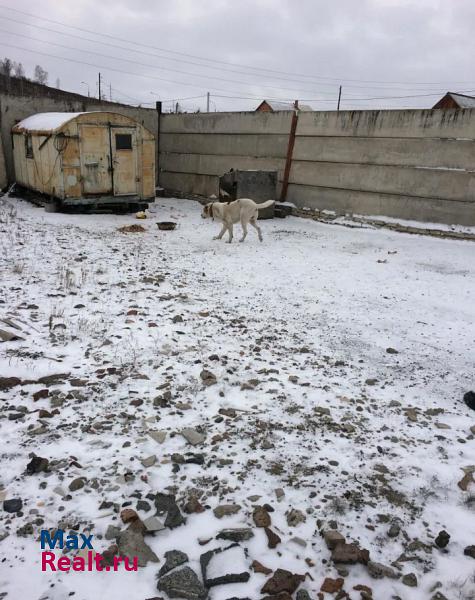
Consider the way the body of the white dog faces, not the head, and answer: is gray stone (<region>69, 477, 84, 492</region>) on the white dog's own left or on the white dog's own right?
on the white dog's own left

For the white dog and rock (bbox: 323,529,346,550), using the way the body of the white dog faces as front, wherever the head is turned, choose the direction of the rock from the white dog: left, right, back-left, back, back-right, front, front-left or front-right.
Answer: left

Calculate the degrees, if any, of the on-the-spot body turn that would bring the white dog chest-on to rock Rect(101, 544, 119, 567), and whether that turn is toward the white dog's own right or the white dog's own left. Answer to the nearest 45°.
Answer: approximately 90° to the white dog's own left

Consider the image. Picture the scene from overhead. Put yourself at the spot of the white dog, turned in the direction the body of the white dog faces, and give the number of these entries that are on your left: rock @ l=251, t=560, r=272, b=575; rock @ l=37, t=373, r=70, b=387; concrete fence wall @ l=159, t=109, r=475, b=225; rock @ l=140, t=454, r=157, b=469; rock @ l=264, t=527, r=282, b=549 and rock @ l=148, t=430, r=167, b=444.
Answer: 5

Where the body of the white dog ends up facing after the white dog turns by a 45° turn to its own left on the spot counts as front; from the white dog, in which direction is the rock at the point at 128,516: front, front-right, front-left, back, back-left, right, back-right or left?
front-left

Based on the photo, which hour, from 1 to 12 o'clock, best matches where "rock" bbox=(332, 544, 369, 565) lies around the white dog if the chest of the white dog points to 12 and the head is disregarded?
The rock is roughly at 9 o'clock from the white dog.

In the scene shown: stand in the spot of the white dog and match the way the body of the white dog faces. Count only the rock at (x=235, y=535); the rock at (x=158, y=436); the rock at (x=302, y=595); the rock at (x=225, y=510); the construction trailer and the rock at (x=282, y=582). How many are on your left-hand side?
5

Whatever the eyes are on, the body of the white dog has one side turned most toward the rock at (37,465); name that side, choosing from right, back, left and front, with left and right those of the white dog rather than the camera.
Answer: left

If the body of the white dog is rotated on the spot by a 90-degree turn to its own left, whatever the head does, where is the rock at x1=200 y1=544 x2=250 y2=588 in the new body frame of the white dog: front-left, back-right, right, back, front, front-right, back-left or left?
front

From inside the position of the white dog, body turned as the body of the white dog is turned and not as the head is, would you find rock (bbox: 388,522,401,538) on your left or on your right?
on your left

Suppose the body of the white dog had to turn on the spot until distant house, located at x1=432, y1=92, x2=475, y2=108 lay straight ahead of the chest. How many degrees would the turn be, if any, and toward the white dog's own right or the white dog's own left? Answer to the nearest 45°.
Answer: approximately 135° to the white dog's own right

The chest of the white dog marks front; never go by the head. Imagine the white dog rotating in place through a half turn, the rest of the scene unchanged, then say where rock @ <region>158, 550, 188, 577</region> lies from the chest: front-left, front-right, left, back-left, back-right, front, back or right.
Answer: right

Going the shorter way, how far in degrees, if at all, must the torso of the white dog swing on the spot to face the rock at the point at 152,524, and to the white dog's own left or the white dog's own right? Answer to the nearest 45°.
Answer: approximately 90° to the white dog's own left

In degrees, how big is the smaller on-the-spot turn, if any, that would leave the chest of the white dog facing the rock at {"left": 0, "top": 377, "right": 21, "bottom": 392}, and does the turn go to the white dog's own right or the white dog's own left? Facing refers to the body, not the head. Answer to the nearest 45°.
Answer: approximately 90° to the white dog's own left

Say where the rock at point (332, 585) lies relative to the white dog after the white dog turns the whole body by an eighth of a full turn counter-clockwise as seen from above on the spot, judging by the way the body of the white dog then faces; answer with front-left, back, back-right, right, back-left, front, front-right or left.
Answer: front-left

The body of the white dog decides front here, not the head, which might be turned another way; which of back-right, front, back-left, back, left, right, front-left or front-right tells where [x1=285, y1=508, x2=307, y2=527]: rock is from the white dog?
left

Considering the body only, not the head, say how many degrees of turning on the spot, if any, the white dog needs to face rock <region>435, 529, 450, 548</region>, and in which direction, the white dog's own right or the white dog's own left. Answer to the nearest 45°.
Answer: approximately 90° to the white dog's own left

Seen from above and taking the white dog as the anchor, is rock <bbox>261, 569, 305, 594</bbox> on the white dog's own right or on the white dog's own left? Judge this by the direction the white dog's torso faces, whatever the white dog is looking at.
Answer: on the white dog's own left

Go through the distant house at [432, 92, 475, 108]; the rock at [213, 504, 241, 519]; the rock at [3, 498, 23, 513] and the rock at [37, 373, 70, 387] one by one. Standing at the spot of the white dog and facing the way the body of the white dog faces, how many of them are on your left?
3

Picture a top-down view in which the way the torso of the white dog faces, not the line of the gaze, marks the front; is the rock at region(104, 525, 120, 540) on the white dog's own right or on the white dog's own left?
on the white dog's own left

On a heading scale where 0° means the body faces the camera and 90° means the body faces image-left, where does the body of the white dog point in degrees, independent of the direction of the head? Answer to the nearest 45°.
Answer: approximately 90°

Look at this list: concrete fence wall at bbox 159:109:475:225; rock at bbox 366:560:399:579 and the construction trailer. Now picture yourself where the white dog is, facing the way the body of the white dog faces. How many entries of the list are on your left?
1
